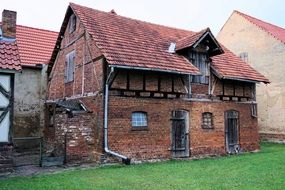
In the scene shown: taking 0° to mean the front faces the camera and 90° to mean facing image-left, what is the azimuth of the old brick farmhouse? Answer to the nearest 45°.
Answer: approximately 315°

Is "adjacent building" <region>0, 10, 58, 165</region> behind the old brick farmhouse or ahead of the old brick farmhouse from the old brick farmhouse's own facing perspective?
behind
